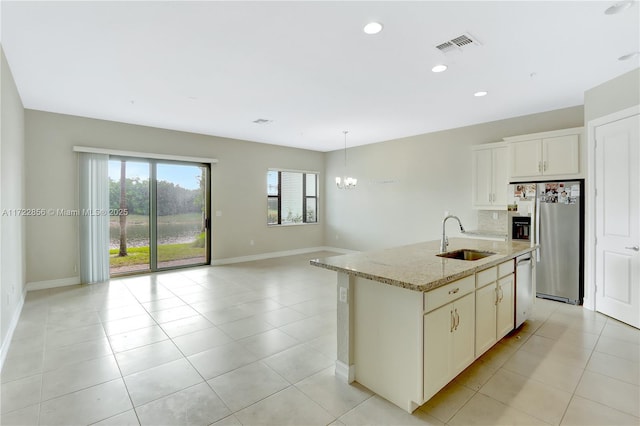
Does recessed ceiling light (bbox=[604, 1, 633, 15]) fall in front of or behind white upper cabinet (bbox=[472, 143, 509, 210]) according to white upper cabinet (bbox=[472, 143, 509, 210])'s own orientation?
in front

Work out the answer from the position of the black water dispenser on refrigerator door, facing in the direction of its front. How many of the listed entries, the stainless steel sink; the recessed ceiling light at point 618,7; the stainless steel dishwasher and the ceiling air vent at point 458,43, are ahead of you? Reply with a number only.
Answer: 4

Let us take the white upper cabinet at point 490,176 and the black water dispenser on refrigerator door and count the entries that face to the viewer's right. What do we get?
0

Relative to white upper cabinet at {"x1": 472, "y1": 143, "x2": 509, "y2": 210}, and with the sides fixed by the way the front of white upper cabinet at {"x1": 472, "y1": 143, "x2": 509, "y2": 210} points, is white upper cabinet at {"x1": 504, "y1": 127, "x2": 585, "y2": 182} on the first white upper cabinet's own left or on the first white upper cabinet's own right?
on the first white upper cabinet's own left

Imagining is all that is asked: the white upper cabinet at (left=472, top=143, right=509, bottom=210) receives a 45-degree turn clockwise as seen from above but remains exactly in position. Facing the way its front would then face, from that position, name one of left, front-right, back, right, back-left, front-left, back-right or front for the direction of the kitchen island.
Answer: front-left

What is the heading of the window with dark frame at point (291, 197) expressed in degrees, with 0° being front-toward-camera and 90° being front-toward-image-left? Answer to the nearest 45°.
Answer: approximately 315°

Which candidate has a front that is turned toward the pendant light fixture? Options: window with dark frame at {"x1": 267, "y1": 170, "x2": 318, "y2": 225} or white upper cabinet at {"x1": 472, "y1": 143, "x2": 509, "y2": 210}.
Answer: the window with dark frame

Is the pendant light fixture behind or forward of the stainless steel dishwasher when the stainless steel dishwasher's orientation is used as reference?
behind

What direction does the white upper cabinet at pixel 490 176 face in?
toward the camera

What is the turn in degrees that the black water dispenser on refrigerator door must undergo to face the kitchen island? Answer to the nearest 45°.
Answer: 0° — it already faces it

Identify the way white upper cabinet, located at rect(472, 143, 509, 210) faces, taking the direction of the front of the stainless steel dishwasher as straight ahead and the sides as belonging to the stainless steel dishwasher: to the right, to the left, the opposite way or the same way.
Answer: to the right

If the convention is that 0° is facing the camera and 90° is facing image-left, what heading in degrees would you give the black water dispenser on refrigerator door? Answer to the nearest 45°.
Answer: approximately 0°
